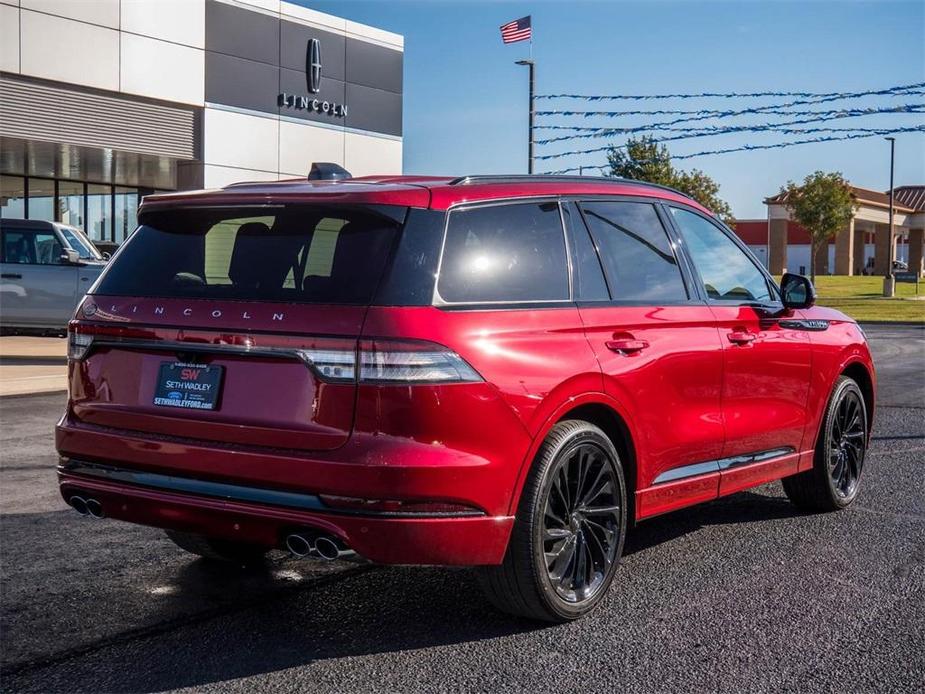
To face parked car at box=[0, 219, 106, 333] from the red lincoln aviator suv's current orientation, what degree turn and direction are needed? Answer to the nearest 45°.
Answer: approximately 90° to its left

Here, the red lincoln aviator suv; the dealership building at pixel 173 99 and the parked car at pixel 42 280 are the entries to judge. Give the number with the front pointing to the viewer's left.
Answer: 0

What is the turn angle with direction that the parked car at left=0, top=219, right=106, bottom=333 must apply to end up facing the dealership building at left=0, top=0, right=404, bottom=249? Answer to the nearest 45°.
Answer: approximately 90° to its left

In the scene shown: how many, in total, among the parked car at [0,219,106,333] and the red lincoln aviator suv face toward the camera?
0

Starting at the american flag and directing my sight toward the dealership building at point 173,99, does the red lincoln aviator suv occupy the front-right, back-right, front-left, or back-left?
front-left

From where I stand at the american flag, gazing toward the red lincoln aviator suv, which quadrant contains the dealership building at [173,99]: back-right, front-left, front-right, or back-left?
front-right

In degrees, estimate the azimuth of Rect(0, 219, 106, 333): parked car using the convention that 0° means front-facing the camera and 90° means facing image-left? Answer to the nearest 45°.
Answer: approximately 270°

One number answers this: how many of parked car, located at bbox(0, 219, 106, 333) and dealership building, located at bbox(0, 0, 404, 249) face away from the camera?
0

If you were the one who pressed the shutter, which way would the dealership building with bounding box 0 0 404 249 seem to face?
facing the viewer and to the right of the viewer

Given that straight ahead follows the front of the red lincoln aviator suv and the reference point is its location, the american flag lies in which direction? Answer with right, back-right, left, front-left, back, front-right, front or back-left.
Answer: front-left

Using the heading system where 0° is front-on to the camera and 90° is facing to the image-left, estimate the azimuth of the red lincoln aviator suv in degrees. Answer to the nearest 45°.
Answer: approximately 225°

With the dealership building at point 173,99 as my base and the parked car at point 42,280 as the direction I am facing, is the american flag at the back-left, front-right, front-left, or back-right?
back-left

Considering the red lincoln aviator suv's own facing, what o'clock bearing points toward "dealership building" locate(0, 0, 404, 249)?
The dealership building is roughly at 10 o'clock from the red lincoln aviator suv.

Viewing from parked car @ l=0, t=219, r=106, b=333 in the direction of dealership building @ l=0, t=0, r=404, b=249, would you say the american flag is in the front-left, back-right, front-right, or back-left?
front-right

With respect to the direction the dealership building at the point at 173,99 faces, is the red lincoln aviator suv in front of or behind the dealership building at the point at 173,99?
in front
